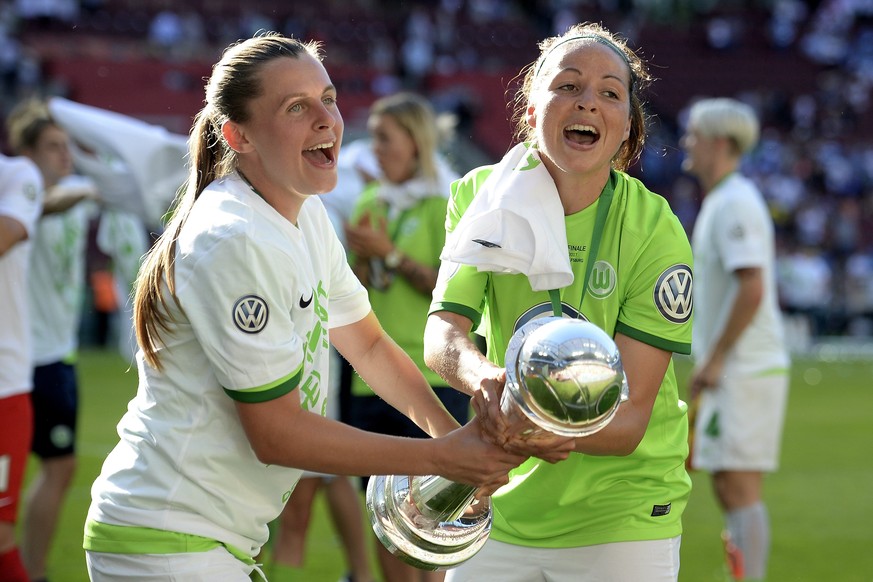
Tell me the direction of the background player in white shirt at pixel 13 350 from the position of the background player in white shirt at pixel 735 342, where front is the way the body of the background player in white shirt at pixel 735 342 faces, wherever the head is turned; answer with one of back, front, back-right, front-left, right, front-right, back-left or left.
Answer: front-left

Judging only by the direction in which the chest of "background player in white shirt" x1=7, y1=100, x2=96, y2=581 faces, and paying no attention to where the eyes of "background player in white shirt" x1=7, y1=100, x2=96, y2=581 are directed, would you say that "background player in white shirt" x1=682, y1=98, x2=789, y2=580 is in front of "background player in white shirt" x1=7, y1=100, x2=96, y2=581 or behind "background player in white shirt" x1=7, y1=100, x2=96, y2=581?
in front

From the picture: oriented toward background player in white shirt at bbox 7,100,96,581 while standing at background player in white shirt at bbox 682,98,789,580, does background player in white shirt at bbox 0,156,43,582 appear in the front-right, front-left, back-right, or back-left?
front-left

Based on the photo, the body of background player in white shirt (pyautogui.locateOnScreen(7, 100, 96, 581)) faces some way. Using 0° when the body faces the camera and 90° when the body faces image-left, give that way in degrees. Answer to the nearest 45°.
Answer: approximately 315°

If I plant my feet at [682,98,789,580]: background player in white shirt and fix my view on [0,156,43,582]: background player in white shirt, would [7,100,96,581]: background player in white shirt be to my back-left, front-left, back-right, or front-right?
front-right

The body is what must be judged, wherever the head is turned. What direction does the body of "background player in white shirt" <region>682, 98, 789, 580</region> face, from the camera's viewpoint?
to the viewer's left

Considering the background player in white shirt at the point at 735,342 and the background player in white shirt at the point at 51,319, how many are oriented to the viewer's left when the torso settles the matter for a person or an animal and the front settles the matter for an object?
1

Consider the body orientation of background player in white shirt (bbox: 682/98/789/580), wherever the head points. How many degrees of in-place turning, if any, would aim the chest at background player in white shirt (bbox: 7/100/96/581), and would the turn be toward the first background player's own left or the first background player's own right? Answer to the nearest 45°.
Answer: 0° — they already face them

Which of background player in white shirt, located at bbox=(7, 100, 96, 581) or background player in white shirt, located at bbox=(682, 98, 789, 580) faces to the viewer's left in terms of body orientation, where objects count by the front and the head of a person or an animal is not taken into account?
background player in white shirt, located at bbox=(682, 98, 789, 580)

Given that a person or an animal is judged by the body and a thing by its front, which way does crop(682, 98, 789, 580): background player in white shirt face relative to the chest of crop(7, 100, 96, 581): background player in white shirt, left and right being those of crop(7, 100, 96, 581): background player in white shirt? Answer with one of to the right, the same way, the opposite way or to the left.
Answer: the opposite way
